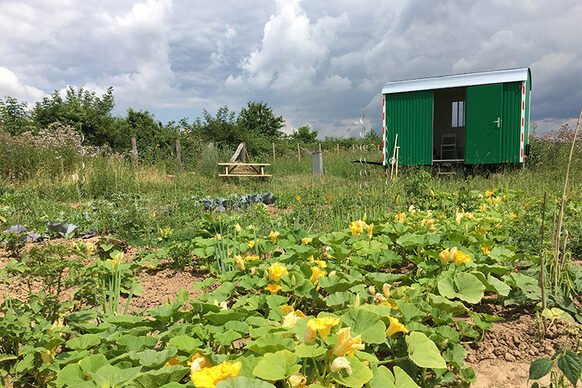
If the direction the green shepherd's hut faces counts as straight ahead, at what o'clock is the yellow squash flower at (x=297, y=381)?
The yellow squash flower is roughly at 12 o'clock from the green shepherd's hut.

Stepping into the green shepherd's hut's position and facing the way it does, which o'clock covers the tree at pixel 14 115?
The tree is roughly at 3 o'clock from the green shepherd's hut.

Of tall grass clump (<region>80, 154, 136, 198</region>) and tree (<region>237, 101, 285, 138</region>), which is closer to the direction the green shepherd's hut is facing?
the tall grass clump

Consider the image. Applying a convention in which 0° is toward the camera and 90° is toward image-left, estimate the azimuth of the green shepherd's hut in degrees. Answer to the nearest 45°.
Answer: approximately 0°

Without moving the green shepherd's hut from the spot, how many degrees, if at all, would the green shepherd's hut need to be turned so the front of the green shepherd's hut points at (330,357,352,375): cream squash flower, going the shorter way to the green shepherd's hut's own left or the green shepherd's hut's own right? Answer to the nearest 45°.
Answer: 0° — it already faces it

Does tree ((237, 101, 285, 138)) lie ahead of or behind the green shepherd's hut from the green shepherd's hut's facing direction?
behind

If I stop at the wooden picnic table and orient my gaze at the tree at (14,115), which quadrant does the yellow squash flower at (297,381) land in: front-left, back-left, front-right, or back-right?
back-left

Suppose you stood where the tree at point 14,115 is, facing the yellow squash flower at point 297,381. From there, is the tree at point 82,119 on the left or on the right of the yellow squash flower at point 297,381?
left

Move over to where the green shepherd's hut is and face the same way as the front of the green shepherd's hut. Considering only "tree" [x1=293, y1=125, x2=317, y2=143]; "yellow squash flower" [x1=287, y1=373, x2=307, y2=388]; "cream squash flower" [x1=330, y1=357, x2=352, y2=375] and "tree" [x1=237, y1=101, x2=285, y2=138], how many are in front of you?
2

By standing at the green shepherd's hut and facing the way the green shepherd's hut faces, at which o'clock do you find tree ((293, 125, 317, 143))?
The tree is roughly at 5 o'clock from the green shepherd's hut.

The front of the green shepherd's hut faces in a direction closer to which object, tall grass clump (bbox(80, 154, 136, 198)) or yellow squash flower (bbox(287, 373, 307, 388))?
the yellow squash flower

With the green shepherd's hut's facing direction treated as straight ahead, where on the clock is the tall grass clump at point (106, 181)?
The tall grass clump is roughly at 2 o'clock from the green shepherd's hut.

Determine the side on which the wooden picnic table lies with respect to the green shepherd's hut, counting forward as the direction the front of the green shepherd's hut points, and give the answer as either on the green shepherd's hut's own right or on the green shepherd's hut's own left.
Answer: on the green shepherd's hut's own right
